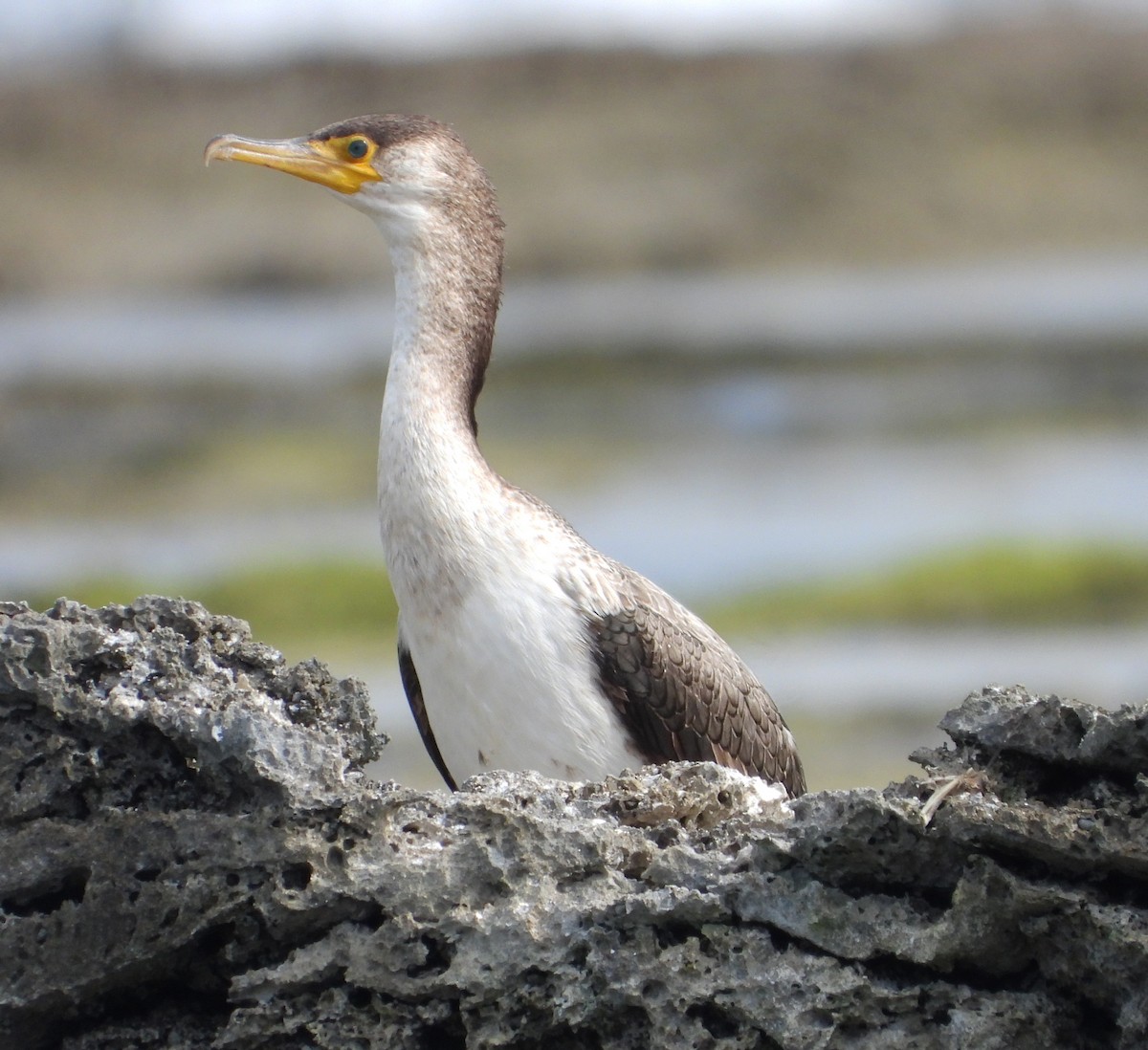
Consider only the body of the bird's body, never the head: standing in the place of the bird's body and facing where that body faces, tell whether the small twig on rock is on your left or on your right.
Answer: on your left

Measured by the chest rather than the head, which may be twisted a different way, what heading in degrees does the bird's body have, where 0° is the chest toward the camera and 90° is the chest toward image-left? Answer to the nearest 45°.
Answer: approximately 45°
